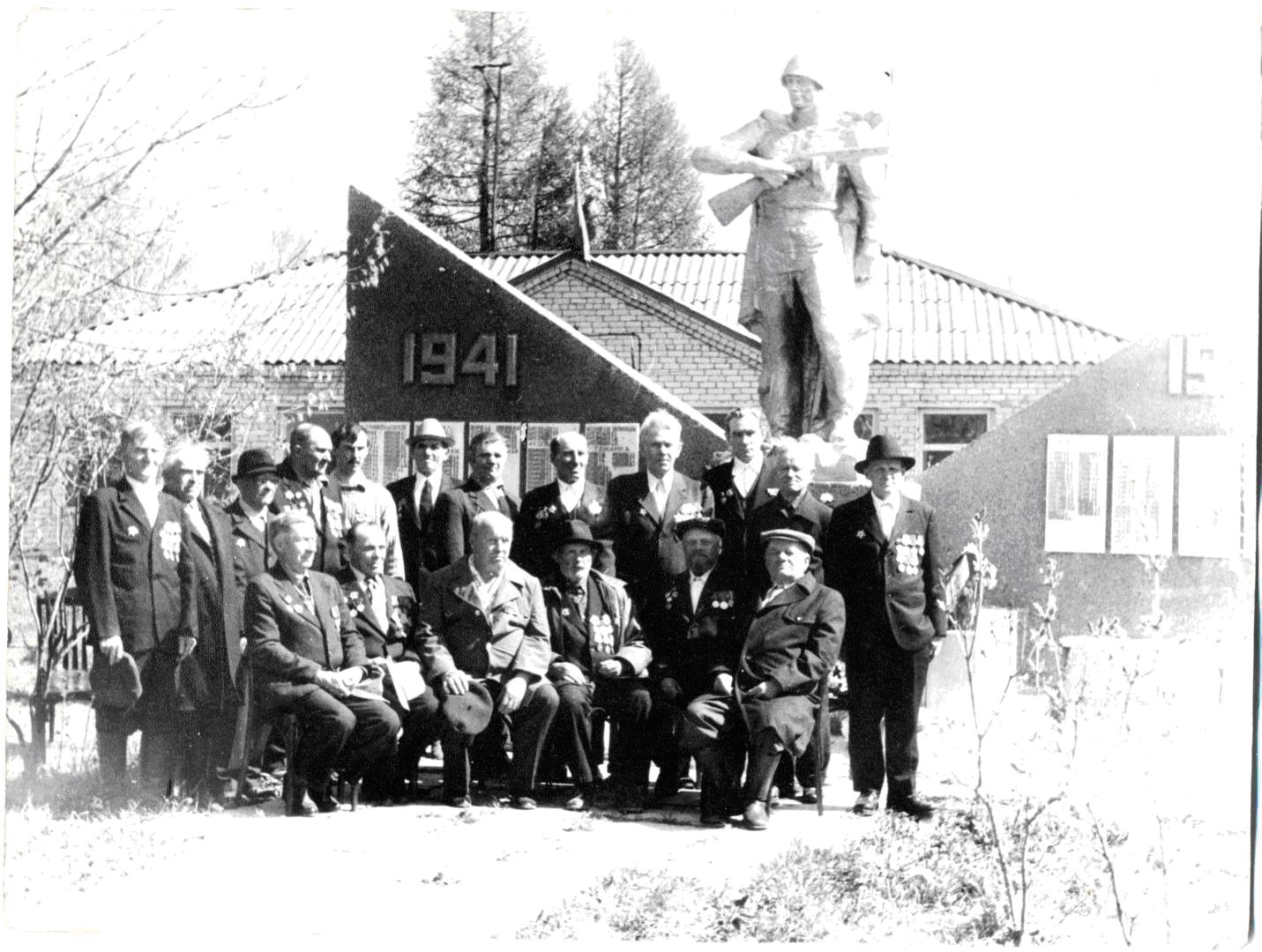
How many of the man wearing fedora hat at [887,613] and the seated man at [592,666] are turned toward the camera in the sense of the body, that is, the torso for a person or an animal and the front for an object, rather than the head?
2

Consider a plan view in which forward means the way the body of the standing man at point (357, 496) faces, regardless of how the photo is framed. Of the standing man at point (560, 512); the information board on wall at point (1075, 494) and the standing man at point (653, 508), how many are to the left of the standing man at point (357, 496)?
3

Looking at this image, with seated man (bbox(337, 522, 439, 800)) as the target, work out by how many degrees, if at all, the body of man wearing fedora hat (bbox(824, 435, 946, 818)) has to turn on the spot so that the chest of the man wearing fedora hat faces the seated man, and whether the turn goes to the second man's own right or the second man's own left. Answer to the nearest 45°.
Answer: approximately 90° to the second man's own right

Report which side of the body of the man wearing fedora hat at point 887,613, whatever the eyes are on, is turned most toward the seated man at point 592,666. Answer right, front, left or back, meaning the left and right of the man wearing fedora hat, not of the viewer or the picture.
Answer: right

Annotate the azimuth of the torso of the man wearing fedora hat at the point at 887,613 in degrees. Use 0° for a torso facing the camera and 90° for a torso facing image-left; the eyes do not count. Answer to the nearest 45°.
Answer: approximately 0°

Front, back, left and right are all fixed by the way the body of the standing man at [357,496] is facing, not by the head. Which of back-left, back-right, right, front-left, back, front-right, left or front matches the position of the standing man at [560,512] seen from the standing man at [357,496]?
left

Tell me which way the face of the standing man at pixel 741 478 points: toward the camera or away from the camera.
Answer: toward the camera

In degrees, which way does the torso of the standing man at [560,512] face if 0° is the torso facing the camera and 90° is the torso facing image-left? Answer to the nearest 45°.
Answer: approximately 0°
